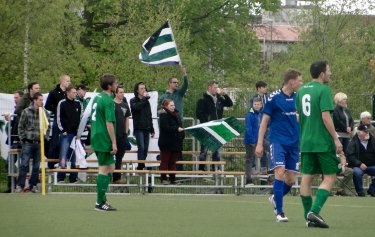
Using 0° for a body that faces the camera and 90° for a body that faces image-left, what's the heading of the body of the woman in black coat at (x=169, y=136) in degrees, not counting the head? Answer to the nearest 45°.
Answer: approximately 315°

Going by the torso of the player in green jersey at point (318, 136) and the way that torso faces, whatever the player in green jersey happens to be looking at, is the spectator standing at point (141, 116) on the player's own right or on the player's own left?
on the player's own left

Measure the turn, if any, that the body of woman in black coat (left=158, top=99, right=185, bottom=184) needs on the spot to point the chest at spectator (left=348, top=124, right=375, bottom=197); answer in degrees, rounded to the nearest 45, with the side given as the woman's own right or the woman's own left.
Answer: approximately 45° to the woman's own left

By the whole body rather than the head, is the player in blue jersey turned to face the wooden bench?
no

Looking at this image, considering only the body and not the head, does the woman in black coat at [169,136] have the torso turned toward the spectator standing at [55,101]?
no

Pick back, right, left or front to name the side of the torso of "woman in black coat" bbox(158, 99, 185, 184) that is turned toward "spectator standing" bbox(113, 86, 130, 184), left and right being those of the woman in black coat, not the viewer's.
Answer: right

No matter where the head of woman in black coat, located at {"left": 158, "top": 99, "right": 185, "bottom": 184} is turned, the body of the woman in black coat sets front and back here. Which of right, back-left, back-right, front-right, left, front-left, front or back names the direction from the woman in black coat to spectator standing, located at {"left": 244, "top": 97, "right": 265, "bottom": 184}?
front-left

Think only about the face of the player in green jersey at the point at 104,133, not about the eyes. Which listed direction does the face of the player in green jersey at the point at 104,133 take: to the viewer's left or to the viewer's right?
to the viewer's right

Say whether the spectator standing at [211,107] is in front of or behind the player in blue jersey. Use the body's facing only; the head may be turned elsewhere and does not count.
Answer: behind

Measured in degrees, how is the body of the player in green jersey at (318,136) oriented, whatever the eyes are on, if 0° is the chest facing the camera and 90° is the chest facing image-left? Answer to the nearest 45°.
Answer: approximately 225°

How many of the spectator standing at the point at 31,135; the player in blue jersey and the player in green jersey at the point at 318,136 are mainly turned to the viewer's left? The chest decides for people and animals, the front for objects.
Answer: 0
